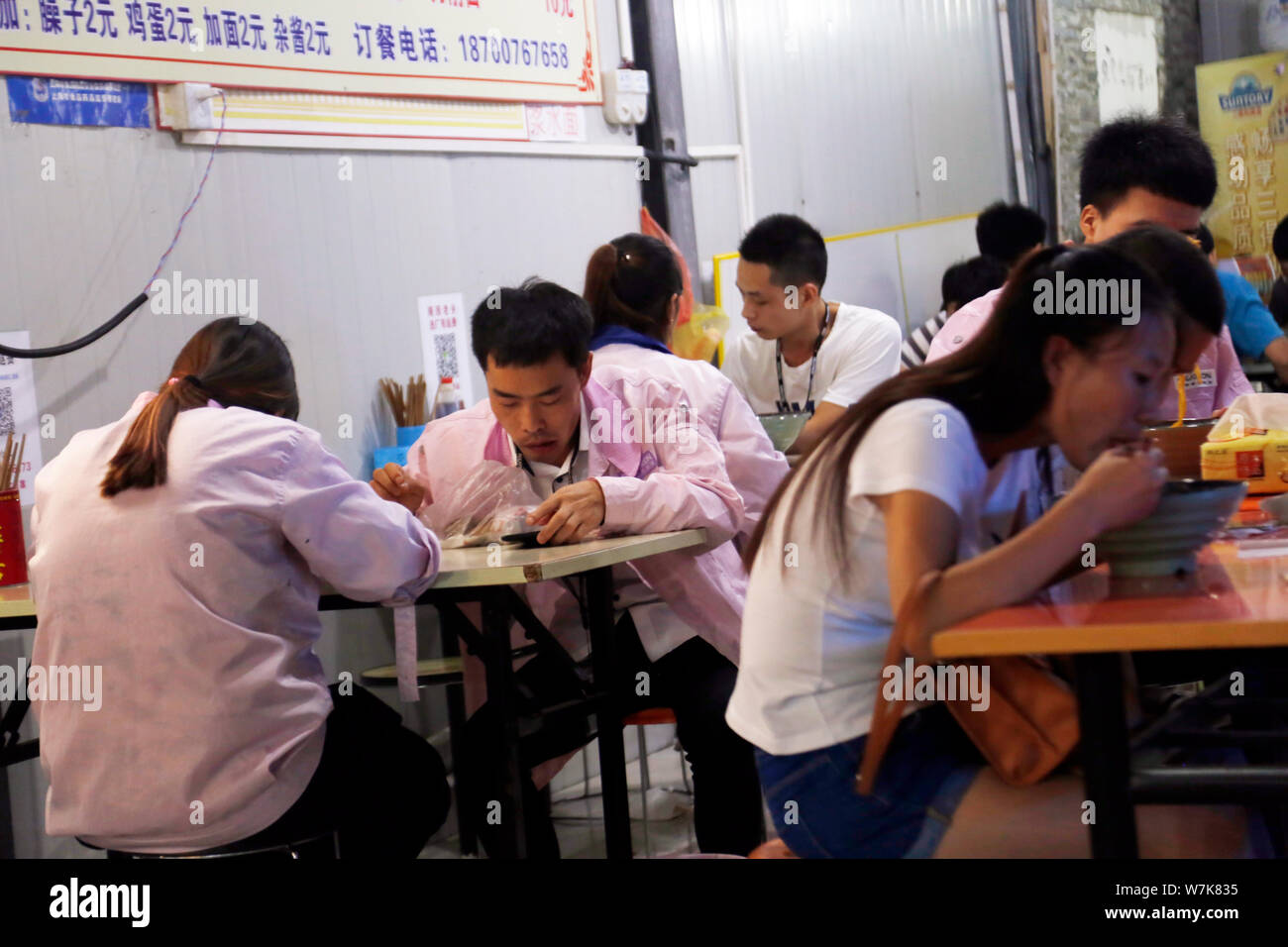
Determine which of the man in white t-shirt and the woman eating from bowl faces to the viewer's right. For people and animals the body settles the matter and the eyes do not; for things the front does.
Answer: the woman eating from bowl

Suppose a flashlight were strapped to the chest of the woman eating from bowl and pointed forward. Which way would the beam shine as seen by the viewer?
to the viewer's right

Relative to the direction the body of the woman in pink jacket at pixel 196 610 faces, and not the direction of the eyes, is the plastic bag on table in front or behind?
in front

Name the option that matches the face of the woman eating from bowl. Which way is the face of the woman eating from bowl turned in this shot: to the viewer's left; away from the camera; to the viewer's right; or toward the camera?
to the viewer's right

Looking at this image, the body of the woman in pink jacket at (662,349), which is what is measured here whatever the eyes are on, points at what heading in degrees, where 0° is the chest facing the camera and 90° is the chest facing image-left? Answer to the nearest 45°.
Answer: approximately 225°

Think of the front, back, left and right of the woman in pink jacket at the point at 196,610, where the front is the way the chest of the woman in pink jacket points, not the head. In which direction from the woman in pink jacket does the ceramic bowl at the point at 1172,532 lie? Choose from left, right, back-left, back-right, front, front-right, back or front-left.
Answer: right

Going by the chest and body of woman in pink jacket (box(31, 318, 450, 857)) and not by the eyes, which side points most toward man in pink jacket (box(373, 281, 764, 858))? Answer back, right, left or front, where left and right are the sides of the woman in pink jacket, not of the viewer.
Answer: front

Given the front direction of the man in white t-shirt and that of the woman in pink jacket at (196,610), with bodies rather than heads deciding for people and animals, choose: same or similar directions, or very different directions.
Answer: very different directions

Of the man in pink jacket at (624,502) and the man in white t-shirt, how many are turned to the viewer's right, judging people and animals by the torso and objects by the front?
0

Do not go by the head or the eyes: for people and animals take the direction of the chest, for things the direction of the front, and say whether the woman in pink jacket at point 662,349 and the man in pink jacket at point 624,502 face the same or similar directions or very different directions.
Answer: very different directions

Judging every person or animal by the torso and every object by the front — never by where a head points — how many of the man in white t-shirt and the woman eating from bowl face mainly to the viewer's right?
1
